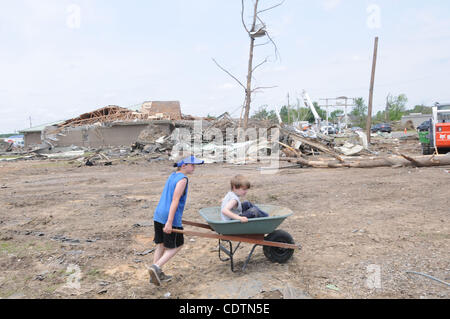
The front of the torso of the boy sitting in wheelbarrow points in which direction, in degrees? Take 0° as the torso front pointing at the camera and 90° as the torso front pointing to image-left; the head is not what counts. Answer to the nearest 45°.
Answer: approximately 270°

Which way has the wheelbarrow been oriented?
to the viewer's right

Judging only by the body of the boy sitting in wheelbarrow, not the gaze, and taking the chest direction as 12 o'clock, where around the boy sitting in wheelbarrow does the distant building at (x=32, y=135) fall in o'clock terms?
The distant building is roughly at 8 o'clock from the boy sitting in wheelbarrow.
